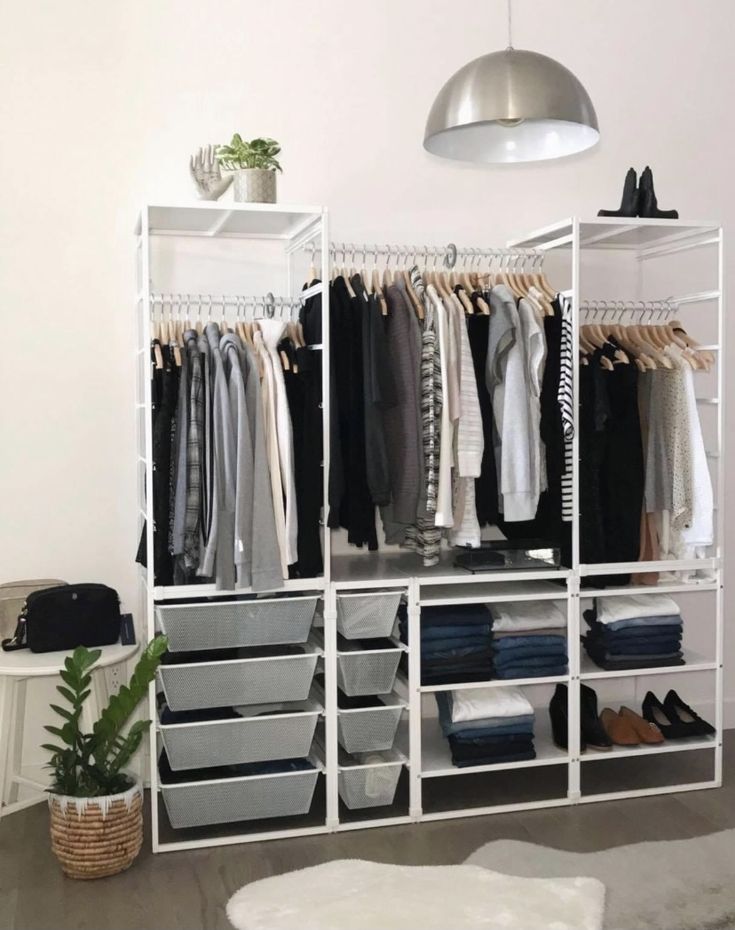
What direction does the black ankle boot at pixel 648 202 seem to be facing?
to the viewer's right

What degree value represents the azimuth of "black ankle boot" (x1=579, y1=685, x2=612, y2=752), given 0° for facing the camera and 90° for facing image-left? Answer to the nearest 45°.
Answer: approximately 315°

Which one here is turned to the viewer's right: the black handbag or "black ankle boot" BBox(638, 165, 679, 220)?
the black ankle boot

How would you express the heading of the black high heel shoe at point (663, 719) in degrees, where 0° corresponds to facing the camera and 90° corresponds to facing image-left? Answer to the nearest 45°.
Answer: approximately 315°

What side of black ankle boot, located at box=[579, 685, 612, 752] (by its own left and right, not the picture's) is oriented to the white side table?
back

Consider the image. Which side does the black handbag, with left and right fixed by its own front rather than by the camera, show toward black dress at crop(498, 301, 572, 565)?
left

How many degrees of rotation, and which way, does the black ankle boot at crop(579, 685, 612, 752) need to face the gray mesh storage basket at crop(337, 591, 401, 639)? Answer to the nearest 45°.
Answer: approximately 90° to its right

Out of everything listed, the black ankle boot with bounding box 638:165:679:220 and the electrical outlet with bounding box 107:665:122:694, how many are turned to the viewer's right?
1

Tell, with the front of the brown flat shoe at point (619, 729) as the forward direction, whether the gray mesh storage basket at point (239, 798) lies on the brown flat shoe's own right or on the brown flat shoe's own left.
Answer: on the brown flat shoe's own right

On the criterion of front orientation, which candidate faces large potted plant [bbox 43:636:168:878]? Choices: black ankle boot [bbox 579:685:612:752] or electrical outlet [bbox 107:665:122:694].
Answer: the electrical outlet

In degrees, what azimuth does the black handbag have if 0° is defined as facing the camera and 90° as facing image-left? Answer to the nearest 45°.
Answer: approximately 0°

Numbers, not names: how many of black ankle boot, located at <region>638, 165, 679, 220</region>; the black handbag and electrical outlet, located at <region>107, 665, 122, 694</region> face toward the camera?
2

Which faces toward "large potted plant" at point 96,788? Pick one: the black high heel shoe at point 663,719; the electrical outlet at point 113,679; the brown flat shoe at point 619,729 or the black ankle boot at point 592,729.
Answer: the electrical outlet

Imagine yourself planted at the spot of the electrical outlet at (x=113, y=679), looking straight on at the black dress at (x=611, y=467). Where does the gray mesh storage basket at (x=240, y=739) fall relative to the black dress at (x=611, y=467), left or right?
right

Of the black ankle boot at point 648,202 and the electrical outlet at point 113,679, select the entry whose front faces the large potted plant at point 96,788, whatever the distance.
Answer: the electrical outlet

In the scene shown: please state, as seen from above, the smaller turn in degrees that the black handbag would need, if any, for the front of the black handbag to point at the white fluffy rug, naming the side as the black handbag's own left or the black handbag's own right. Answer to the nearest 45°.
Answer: approximately 45° to the black handbag's own left

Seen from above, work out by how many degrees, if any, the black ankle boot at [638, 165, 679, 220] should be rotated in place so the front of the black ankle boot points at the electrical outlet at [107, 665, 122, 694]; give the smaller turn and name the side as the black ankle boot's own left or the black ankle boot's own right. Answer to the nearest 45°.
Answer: approximately 180°
